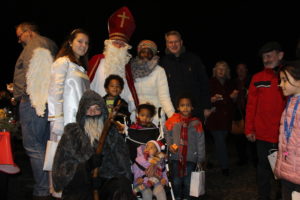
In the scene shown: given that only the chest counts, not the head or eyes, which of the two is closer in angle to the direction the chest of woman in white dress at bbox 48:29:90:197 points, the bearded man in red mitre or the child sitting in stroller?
the child sitting in stroller

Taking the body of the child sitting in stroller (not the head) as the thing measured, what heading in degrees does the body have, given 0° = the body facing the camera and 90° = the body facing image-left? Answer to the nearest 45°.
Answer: approximately 0°

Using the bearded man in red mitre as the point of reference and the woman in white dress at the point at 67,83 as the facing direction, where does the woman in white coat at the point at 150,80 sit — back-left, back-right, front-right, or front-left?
back-left

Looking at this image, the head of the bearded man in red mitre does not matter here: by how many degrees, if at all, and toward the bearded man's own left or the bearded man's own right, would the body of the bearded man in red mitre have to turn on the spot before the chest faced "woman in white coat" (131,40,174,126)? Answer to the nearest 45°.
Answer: approximately 90° to the bearded man's own left

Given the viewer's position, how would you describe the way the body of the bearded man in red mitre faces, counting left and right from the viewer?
facing the viewer

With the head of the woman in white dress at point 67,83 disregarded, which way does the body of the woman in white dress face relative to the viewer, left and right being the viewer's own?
facing the viewer and to the right of the viewer

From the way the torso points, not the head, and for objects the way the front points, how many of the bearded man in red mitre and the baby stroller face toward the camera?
2

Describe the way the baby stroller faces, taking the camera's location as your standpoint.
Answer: facing the viewer

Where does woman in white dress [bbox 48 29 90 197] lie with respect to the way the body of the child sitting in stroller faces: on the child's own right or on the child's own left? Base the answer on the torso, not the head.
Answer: on the child's own right

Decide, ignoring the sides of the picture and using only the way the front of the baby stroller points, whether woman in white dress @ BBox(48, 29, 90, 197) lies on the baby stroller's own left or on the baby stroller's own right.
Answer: on the baby stroller's own right

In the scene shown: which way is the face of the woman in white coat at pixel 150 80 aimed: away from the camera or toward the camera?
toward the camera
